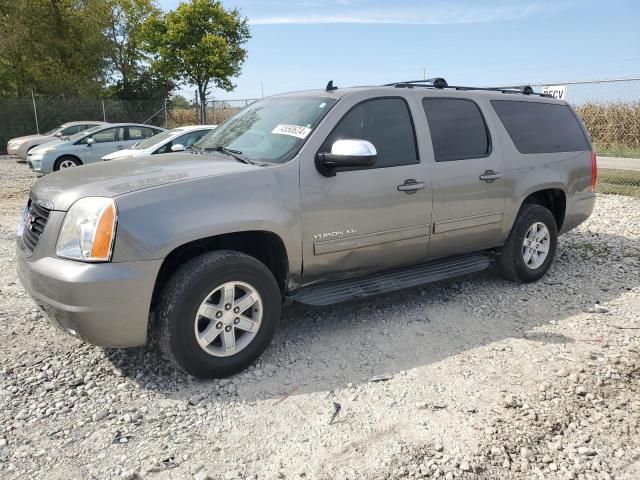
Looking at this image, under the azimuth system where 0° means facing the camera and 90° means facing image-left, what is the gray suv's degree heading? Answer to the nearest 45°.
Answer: approximately 45°

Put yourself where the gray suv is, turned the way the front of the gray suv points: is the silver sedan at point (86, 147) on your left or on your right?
on your right

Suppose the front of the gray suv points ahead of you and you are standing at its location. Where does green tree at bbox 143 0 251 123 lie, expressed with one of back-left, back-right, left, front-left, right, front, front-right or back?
back-right

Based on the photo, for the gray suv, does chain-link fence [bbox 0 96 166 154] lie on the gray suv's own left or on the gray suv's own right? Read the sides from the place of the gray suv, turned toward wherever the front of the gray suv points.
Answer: on the gray suv's own right

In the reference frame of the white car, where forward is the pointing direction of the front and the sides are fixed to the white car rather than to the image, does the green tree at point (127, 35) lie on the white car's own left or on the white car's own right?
on the white car's own right

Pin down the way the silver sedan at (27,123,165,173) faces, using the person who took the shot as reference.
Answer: facing the viewer and to the left of the viewer

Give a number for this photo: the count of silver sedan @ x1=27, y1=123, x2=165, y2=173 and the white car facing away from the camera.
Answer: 0
